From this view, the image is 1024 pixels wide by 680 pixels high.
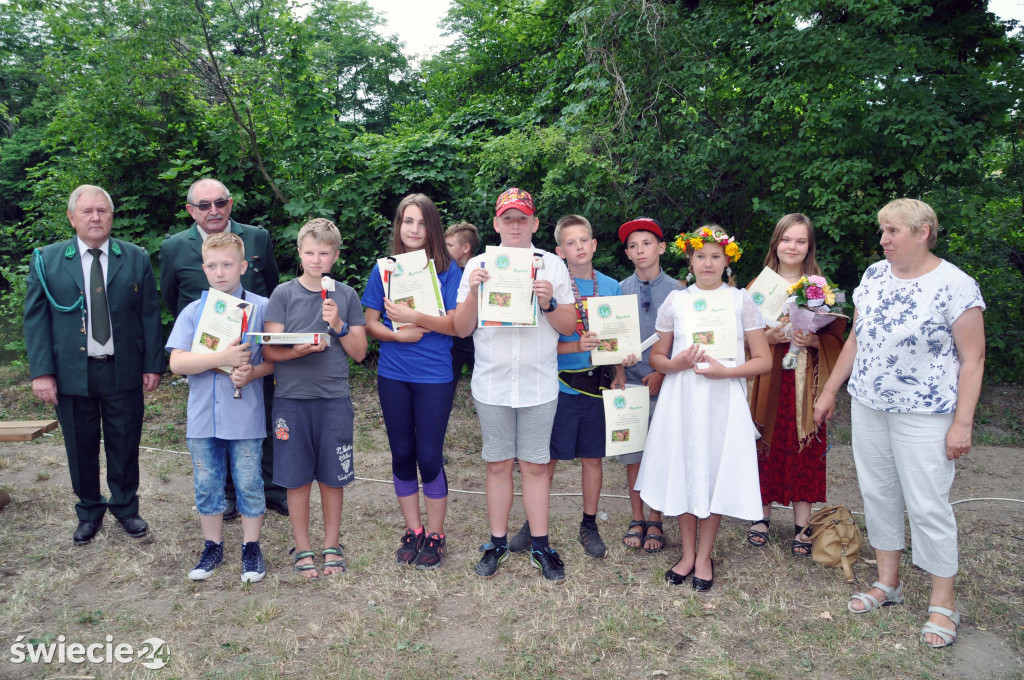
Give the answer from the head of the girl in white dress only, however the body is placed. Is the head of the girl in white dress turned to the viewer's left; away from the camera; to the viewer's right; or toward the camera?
toward the camera

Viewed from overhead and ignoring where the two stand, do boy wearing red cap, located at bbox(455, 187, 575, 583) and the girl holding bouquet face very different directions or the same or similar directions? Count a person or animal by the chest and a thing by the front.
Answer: same or similar directions

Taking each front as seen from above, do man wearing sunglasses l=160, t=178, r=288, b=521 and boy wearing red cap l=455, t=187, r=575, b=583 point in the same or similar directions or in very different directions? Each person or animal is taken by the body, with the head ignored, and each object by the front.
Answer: same or similar directions

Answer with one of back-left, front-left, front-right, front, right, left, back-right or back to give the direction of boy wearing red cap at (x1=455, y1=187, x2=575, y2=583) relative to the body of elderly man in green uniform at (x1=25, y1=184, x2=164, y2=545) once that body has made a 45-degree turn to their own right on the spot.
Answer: left

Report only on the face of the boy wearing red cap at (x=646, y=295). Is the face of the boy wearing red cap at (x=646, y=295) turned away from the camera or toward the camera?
toward the camera

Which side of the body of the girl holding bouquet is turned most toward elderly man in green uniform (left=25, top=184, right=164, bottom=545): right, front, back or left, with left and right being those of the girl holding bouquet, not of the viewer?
right

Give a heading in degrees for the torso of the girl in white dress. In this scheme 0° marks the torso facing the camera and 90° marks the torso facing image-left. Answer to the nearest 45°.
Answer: approximately 0°

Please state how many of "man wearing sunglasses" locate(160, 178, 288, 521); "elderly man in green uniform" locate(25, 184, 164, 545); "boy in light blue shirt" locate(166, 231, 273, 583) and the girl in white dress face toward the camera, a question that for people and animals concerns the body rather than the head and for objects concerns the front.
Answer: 4

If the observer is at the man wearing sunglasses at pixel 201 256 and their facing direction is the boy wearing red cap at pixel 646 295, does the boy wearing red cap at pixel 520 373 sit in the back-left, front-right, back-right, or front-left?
front-right

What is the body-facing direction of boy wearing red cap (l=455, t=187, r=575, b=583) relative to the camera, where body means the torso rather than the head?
toward the camera

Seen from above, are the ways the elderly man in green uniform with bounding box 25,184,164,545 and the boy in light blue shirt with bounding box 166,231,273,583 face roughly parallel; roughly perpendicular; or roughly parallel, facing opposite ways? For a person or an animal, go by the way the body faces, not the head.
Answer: roughly parallel

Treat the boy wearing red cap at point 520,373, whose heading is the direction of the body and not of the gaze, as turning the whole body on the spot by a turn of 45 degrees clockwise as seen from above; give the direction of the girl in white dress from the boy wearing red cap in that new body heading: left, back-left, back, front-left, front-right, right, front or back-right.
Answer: back-left

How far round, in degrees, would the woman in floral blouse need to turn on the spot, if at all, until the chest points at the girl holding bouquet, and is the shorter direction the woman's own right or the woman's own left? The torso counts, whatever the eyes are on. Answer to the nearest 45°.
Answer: approximately 90° to the woman's own right

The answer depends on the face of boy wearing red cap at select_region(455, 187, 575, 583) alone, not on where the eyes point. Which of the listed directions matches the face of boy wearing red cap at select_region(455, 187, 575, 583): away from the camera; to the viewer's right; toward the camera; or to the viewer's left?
toward the camera

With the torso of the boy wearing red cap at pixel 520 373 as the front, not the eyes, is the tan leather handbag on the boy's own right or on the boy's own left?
on the boy's own left

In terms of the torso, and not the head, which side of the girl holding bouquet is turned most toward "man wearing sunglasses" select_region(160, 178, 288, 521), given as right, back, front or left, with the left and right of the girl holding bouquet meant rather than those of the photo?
right

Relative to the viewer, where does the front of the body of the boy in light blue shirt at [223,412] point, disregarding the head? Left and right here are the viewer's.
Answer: facing the viewer
